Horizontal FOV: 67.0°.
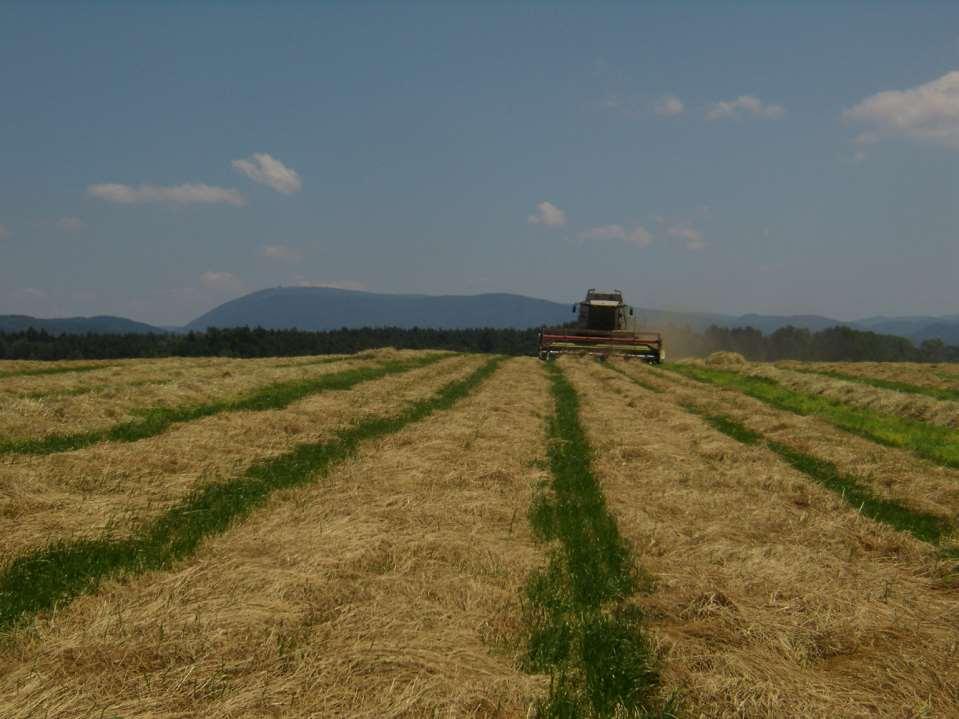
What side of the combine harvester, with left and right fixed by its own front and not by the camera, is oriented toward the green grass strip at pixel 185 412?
front

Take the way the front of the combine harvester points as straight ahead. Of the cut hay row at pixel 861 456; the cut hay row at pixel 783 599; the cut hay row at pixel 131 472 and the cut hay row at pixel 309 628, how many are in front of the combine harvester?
4

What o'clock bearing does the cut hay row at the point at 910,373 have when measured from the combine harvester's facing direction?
The cut hay row is roughly at 9 o'clock from the combine harvester.

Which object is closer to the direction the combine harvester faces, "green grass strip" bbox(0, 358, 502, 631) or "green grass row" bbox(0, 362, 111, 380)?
the green grass strip

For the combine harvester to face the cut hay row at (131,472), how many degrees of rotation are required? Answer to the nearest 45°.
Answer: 0° — it already faces it

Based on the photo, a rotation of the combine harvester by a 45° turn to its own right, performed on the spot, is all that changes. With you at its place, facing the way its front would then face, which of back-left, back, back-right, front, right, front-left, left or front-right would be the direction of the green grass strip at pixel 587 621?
front-left

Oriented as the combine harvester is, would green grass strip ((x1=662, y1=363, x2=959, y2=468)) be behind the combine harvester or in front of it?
in front

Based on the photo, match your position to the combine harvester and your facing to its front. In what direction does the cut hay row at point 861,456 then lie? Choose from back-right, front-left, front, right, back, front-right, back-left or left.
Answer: front

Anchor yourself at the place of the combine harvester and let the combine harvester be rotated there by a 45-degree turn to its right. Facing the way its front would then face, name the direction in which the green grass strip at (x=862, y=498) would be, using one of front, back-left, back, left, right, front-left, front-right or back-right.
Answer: front-left

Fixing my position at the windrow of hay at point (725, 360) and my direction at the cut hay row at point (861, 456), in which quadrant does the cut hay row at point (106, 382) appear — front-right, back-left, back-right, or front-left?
front-right

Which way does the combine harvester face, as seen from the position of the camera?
facing the viewer

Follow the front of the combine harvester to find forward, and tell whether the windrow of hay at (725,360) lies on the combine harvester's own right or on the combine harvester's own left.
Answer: on the combine harvester's own left

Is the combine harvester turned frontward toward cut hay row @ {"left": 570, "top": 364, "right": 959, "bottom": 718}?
yes

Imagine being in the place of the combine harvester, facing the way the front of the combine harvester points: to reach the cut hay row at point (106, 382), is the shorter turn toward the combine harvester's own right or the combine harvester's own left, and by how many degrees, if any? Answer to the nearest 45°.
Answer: approximately 45° to the combine harvester's own right

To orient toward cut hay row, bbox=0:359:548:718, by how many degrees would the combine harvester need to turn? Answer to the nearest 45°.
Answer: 0° — it already faces it

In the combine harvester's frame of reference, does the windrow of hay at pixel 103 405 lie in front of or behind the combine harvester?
in front

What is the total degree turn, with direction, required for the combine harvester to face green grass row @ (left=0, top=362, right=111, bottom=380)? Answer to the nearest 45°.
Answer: approximately 45° to its right

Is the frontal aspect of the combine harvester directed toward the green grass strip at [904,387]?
no

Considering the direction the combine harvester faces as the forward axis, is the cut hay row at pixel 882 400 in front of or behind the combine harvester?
in front
